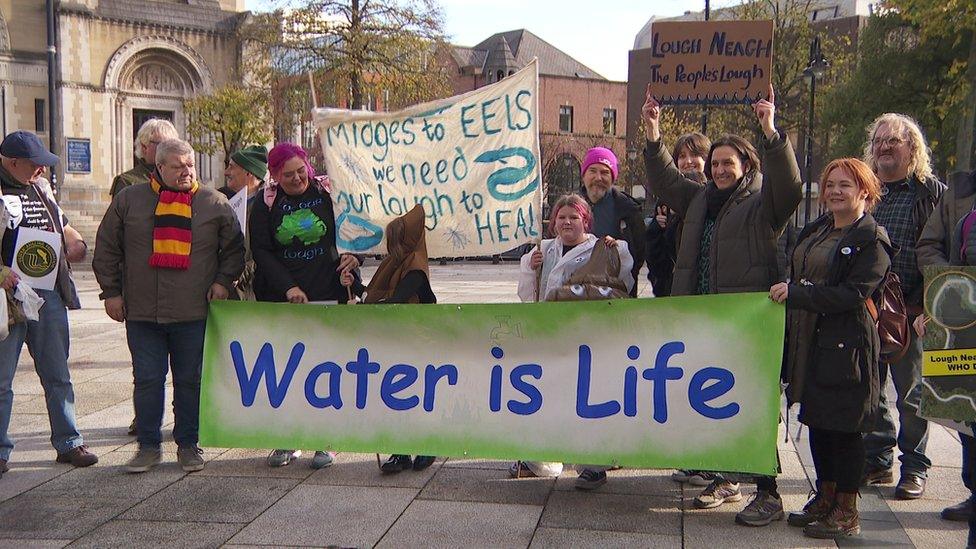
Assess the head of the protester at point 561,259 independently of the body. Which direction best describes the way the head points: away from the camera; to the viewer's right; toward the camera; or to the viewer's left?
toward the camera

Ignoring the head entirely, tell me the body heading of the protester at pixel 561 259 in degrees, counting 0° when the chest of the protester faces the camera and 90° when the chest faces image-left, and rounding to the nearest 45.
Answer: approximately 0°

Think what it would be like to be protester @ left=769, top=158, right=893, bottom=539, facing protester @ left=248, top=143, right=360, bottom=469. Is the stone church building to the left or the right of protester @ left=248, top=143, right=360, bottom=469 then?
right

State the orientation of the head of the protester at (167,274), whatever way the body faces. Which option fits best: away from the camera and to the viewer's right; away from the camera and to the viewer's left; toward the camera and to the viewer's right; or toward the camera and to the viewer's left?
toward the camera and to the viewer's right

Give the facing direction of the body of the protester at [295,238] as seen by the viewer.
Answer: toward the camera

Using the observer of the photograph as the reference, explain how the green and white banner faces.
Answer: facing the viewer

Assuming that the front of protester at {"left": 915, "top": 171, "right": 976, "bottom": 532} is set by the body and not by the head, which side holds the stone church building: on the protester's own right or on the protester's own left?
on the protester's own right

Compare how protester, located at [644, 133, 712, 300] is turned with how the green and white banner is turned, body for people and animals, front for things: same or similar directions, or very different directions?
same or similar directions

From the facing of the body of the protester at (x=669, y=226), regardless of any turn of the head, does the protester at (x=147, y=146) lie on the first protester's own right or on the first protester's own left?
on the first protester's own right

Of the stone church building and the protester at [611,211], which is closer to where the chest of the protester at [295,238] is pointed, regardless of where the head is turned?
the protester

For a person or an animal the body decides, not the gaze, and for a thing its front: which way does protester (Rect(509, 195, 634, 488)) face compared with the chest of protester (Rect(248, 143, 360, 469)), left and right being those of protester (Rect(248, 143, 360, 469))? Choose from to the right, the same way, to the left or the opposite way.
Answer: the same way

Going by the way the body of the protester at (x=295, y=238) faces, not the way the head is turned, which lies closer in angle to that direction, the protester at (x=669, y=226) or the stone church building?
the protester

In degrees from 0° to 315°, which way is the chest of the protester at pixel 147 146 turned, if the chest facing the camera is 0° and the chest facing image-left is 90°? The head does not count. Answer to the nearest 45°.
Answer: approximately 315°

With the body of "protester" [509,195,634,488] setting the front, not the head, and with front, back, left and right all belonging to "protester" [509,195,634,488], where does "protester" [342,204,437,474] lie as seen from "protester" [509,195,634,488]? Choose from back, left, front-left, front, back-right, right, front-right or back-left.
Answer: right
